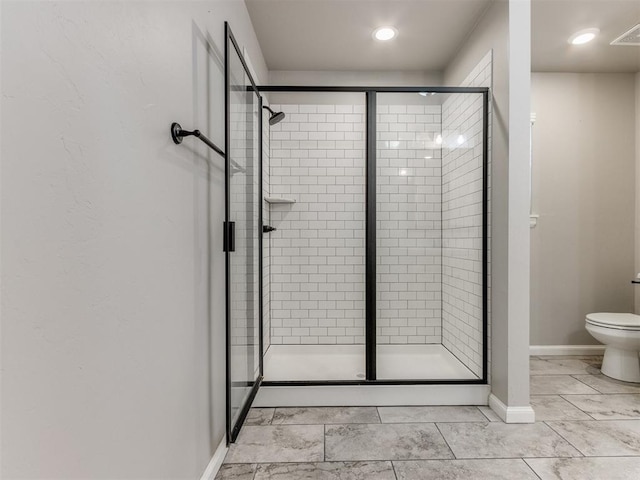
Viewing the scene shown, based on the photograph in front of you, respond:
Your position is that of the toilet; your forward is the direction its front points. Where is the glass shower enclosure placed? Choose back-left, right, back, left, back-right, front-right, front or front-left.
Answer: front-left

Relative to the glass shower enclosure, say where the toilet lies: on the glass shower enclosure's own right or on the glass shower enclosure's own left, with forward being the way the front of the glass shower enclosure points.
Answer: on the glass shower enclosure's own left

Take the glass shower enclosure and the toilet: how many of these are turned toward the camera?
1

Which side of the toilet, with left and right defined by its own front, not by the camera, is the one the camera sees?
left

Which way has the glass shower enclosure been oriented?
toward the camera

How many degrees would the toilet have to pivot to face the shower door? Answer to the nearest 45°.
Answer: approximately 45° to its left
